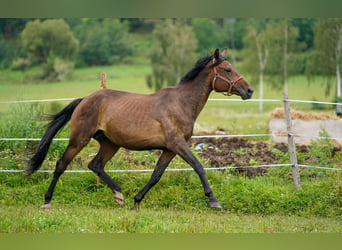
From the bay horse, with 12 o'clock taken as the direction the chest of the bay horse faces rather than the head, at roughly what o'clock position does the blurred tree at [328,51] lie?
The blurred tree is roughly at 10 o'clock from the bay horse.

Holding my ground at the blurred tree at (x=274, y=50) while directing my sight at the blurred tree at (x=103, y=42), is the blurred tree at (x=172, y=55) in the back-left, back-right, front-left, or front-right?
front-left

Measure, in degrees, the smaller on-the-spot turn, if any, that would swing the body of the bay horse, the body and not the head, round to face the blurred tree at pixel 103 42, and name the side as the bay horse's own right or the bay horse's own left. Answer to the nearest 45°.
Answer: approximately 90° to the bay horse's own left

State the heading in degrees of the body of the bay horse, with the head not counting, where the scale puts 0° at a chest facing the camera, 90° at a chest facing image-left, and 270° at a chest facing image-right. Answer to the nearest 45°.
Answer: approximately 270°

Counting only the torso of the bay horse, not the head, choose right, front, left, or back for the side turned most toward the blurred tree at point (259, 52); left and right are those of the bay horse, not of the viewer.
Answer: left

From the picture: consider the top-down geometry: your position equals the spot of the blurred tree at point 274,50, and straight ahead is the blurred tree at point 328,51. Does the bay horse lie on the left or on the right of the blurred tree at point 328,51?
right

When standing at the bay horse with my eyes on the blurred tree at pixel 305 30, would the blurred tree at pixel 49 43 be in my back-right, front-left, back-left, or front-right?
front-left

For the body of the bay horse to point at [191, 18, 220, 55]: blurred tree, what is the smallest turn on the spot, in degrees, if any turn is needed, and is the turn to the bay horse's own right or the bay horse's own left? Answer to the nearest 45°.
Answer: approximately 90° to the bay horse's own left

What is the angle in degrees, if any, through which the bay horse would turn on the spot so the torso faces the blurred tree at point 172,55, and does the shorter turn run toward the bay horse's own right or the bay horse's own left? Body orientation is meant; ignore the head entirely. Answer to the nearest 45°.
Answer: approximately 90° to the bay horse's own left

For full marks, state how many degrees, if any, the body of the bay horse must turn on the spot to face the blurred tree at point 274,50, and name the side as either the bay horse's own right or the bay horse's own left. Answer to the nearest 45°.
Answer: approximately 90° to the bay horse's own left

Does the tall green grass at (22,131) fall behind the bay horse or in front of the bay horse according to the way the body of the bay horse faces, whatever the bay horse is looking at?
behind
